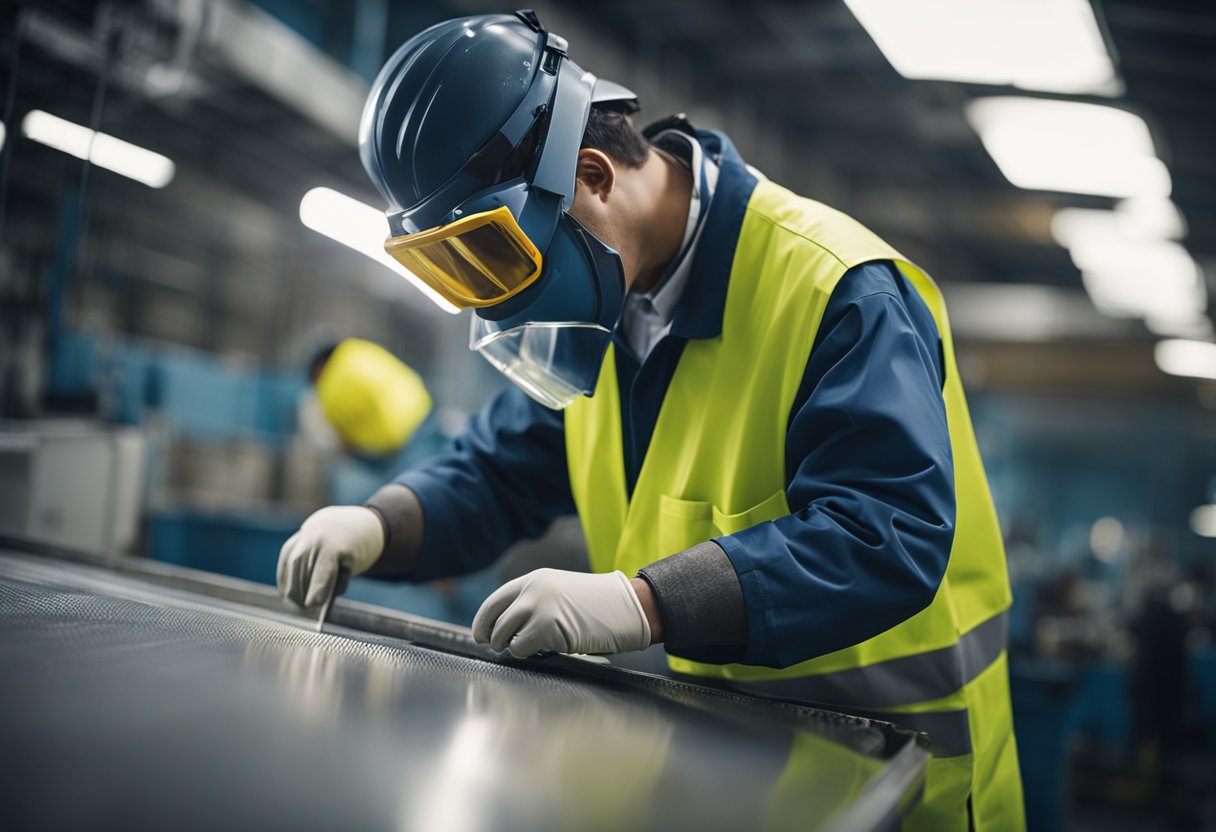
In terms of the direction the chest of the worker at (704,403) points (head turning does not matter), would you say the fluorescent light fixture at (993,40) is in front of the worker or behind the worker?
behind

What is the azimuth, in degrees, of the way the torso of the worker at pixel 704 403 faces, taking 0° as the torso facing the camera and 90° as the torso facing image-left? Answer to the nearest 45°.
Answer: approximately 45°

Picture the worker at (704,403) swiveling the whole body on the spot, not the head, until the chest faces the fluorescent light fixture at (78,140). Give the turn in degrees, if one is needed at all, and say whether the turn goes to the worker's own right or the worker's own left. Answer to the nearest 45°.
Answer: approximately 90° to the worker's own right

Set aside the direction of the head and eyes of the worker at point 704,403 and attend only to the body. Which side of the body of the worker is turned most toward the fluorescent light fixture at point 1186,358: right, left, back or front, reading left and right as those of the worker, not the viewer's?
back

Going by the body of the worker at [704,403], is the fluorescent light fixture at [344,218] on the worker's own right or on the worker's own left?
on the worker's own right
